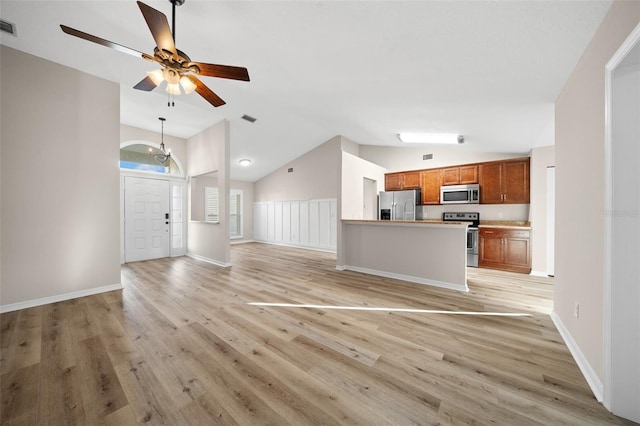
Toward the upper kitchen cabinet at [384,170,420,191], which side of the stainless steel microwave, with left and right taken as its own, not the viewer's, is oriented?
right

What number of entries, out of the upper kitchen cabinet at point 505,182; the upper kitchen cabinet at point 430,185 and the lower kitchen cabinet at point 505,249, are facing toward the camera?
3

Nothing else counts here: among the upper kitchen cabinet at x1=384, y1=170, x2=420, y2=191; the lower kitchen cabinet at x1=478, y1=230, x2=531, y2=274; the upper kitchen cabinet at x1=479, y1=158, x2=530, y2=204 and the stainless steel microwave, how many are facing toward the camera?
4

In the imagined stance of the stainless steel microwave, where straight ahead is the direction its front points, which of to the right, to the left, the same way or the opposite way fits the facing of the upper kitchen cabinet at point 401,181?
the same way

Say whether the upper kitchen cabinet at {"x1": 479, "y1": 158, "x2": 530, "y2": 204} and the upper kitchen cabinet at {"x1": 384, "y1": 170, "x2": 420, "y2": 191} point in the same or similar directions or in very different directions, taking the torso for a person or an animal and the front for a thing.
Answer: same or similar directions

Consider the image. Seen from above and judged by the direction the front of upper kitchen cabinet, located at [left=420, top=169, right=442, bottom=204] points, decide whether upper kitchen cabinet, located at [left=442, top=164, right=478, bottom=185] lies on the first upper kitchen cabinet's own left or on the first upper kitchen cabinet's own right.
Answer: on the first upper kitchen cabinet's own left

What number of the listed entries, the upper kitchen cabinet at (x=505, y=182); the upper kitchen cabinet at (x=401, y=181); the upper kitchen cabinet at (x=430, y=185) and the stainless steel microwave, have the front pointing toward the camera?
4

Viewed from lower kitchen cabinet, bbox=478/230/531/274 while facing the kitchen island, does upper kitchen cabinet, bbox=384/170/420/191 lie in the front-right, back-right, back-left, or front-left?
front-right

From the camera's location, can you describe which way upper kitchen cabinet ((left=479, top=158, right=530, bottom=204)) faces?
facing the viewer

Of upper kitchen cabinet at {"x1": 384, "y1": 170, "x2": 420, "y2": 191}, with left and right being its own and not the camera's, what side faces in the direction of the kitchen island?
front

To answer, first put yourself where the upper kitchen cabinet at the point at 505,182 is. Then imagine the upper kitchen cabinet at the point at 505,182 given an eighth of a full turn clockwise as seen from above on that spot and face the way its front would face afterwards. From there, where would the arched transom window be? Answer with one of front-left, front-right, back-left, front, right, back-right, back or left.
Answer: front

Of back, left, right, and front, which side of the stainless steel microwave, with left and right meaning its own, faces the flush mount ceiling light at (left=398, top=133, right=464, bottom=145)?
front

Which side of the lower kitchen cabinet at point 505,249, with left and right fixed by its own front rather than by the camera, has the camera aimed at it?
front

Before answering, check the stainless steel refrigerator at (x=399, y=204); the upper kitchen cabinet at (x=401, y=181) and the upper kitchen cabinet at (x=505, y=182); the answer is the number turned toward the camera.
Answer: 3

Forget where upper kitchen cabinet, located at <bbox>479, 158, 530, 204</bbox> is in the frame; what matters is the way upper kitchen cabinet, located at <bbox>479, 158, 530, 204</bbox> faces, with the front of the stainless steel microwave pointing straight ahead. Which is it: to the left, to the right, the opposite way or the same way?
the same way

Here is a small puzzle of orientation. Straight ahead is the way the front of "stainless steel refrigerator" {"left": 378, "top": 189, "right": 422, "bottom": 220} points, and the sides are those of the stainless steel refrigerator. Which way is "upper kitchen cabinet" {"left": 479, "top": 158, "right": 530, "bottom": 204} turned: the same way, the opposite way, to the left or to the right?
the same way

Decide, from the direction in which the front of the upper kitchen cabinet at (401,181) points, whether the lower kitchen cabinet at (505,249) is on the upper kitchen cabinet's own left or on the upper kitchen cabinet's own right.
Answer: on the upper kitchen cabinet's own left

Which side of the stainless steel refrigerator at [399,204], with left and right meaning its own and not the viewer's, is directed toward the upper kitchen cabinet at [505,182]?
left

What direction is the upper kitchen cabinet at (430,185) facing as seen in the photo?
toward the camera
